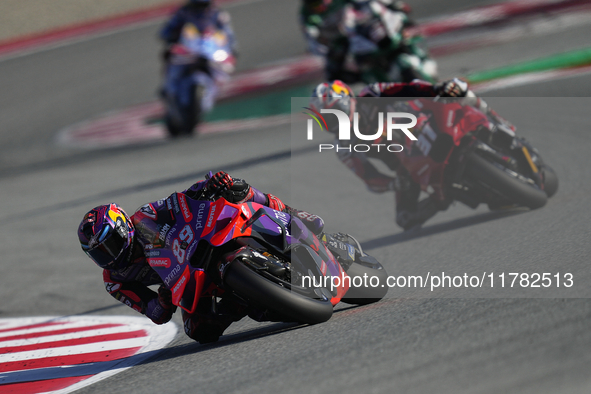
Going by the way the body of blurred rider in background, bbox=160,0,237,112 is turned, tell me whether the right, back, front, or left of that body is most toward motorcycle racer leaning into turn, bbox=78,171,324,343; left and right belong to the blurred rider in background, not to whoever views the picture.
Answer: front

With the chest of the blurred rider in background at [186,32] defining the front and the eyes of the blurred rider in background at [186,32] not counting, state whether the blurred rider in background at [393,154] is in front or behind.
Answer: in front

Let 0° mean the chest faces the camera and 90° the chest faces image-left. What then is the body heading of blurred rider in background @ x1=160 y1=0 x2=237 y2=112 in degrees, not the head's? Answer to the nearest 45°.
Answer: approximately 0°

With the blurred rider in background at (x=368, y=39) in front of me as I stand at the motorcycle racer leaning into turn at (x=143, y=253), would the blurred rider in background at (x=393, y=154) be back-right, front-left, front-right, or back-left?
front-right
